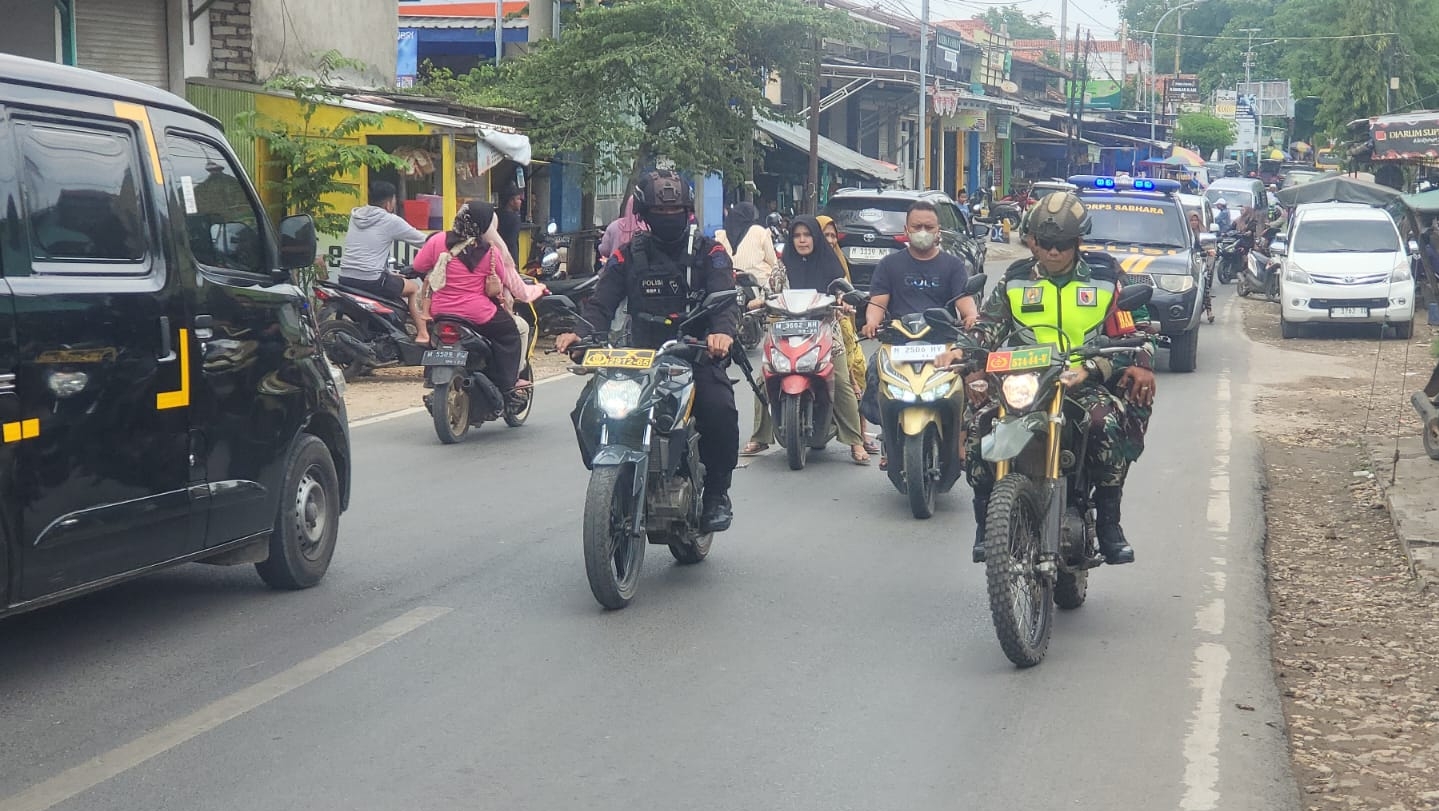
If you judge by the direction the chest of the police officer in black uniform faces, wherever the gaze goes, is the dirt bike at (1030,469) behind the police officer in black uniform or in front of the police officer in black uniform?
in front

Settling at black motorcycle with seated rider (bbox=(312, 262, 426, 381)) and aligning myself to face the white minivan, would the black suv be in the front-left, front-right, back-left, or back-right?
front-left

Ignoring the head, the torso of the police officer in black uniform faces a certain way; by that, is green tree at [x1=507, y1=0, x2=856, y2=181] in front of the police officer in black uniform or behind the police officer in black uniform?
behind

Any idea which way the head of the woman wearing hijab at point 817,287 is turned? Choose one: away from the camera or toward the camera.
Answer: toward the camera

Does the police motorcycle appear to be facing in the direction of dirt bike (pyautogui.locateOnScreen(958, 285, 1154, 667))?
no

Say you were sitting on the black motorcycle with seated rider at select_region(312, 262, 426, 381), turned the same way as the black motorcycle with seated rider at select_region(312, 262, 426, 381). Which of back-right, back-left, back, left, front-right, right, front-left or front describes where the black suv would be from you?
front

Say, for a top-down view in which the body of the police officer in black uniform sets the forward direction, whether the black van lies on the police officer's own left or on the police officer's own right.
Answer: on the police officer's own right

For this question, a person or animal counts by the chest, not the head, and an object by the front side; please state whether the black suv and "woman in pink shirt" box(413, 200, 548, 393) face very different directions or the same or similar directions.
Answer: same or similar directions

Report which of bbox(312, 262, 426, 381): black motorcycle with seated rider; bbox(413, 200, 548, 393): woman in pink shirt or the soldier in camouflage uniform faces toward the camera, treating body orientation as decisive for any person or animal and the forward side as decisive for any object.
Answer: the soldier in camouflage uniform

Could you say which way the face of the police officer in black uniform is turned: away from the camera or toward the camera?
toward the camera

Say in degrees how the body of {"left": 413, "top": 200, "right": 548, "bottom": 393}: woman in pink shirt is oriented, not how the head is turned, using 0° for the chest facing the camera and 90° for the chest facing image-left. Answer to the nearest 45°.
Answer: approximately 225°

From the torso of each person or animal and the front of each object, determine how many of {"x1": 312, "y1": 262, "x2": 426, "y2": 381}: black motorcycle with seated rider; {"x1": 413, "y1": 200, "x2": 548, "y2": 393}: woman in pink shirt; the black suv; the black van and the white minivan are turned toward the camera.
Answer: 1

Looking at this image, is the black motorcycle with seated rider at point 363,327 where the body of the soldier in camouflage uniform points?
no

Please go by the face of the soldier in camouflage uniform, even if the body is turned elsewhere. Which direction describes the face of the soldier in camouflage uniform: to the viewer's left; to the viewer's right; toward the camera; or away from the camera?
toward the camera

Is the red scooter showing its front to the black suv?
no

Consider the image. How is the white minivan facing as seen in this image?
toward the camera

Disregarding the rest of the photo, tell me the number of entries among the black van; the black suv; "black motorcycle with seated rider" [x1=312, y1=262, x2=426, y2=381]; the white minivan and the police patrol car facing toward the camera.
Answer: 2

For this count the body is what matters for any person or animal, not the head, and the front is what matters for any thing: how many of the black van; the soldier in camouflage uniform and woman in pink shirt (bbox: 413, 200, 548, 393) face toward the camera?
1
